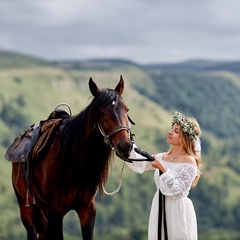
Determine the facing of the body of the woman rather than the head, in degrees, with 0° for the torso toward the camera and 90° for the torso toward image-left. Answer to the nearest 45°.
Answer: approximately 45°

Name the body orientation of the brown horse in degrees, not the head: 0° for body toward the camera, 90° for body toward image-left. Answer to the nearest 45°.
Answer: approximately 315°

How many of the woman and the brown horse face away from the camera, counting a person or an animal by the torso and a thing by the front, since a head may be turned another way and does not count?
0

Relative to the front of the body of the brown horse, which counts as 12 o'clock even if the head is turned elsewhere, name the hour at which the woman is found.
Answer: The woman is roughly at 11 o'clock from the brown horse.
